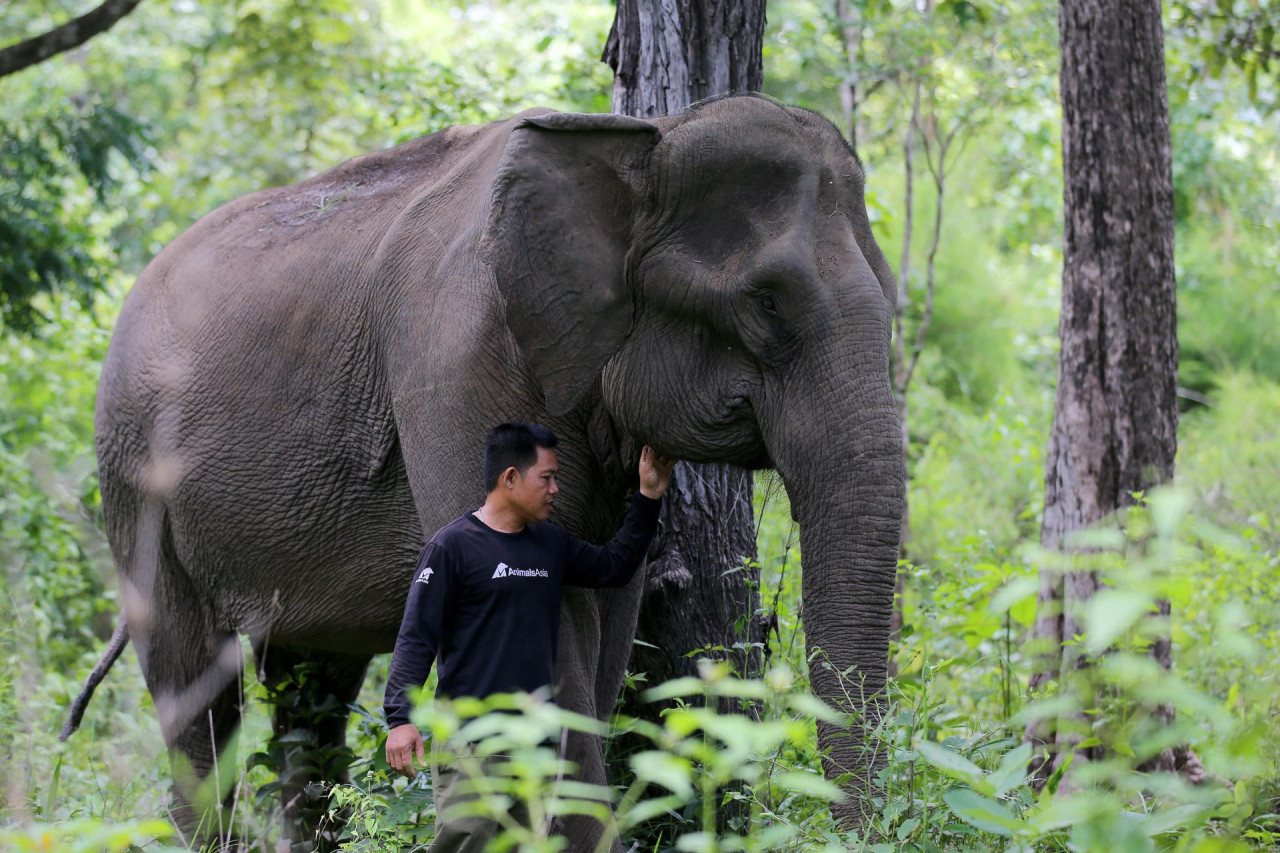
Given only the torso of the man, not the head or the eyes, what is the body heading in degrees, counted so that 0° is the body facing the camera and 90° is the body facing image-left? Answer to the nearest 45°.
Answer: approximately 315°

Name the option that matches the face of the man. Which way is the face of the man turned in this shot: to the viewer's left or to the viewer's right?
to the viewer's right

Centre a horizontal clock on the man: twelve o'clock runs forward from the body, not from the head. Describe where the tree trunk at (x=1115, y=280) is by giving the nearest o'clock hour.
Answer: The tree trunk is roughly at 9 o'clock from the man.

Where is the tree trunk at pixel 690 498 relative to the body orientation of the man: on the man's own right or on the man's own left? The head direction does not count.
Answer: on the man's own left
